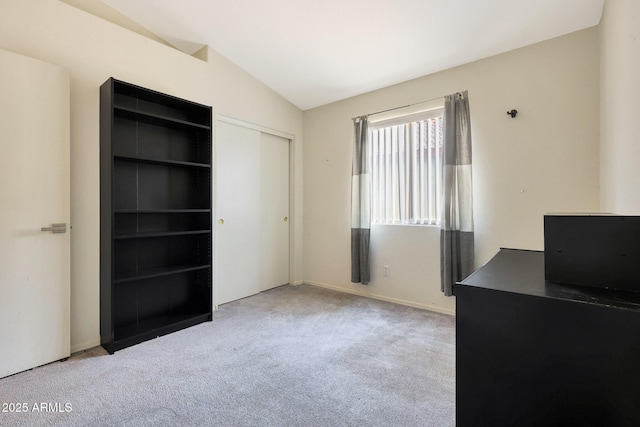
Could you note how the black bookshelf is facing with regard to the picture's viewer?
facing the viewer and to the right of the viewer

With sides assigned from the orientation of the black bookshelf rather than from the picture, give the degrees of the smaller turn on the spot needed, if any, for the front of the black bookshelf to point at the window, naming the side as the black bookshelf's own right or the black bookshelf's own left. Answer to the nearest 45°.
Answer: approximately 45° to the black bookshelf's own left

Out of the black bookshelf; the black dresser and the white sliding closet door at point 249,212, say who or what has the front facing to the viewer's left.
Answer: the black dresser

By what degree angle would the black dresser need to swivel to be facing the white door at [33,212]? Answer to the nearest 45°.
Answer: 0° — it already faces it

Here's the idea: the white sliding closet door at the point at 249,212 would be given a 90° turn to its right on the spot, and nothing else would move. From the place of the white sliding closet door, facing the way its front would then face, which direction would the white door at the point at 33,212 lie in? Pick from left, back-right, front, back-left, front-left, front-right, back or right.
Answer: front

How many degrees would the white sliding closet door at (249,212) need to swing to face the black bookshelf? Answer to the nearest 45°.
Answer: approximately 90° to its right

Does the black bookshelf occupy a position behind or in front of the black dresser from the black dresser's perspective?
in front

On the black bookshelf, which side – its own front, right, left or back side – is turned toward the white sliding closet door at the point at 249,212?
left

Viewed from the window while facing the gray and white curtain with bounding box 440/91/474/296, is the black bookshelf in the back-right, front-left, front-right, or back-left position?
back-right

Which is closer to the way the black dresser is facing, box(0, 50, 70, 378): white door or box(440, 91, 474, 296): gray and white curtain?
the white door

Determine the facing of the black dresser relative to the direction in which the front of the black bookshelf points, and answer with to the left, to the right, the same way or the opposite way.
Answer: the opposite way

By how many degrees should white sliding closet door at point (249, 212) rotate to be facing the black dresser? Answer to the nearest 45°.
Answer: approximately 45° to its right

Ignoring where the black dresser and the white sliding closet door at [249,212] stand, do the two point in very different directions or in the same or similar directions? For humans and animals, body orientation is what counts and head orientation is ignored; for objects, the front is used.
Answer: very different directions

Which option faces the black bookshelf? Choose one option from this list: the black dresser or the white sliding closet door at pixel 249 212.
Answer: the black dresser

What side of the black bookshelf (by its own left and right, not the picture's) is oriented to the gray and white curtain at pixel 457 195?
front

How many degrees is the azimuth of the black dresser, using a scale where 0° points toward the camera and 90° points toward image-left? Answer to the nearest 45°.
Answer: approximately 90°
